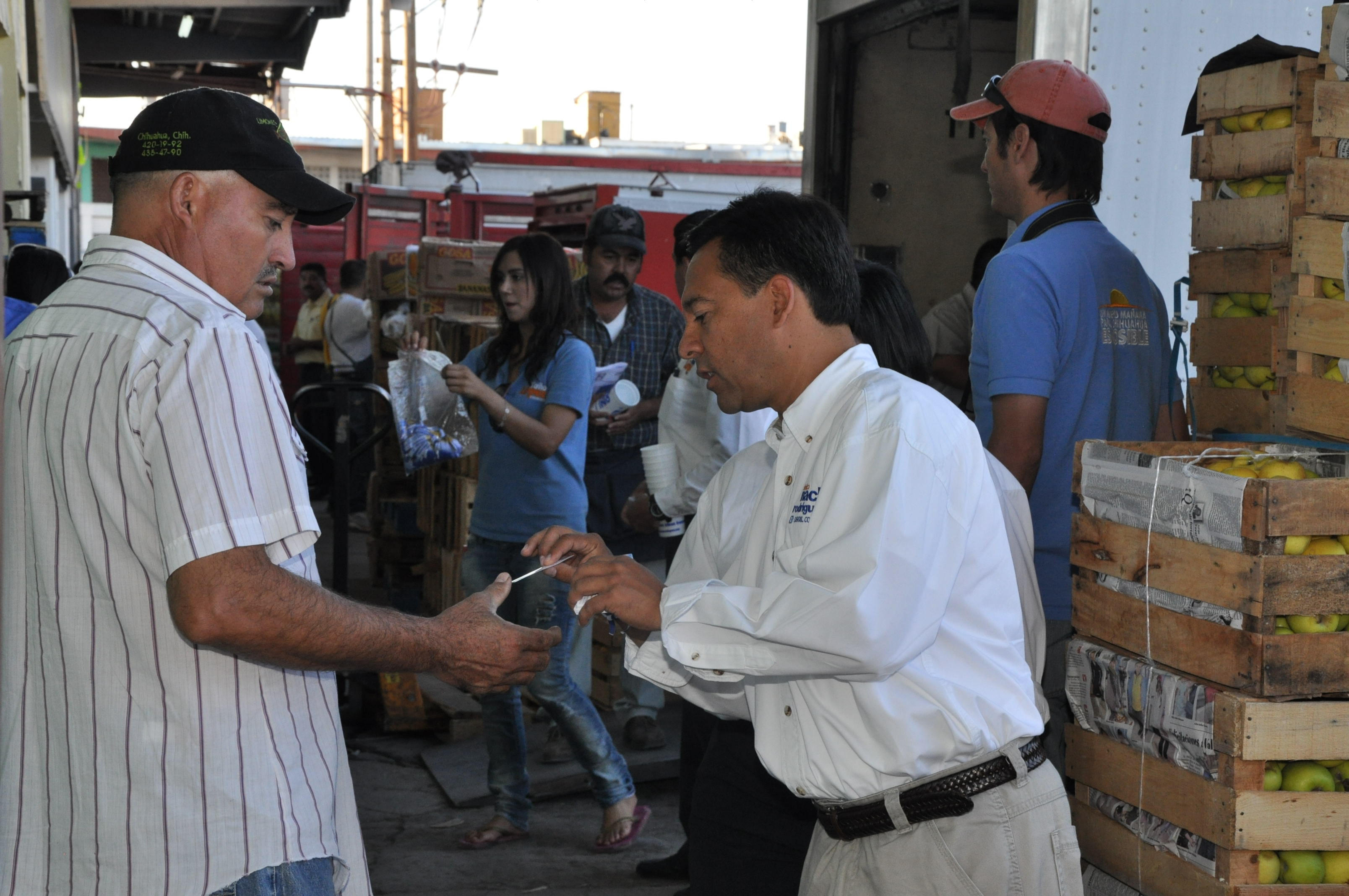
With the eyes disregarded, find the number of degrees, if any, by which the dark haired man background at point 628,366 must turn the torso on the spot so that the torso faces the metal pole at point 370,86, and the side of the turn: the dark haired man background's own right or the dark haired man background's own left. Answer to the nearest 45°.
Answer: approximately 180°

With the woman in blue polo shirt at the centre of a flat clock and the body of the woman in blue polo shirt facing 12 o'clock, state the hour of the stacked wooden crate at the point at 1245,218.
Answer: The stacked wooden crate is roughly at 9 o'clock from the woman in blue polo shirt.

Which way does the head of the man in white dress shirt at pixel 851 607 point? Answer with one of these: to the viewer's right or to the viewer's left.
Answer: to the viewer's left

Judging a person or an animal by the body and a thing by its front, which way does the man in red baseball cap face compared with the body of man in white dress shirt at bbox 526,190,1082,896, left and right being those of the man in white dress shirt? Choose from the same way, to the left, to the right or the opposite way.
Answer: to the right

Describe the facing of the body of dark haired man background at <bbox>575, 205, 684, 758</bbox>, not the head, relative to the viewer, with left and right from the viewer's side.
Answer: facing the viewer

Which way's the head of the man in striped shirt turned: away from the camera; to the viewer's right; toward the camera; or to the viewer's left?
to the viewer's right

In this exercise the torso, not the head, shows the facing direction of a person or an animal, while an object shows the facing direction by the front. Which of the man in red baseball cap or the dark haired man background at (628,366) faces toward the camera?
the dark haired man background

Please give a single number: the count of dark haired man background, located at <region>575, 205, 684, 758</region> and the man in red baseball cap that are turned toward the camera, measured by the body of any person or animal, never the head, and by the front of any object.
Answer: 1

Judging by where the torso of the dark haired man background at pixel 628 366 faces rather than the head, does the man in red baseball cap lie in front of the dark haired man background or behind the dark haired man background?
in front

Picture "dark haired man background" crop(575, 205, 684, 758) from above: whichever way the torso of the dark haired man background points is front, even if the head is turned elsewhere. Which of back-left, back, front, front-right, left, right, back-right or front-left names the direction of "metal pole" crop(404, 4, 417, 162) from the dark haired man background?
back

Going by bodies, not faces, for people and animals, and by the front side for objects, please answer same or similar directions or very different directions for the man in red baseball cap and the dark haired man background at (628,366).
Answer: very different directions

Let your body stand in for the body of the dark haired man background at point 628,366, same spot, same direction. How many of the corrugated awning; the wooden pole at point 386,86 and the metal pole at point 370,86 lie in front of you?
0

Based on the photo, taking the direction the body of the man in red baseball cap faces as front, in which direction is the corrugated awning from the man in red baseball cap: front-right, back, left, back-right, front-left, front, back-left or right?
front

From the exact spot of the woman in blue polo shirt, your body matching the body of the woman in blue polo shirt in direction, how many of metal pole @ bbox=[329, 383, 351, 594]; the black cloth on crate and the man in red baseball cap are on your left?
2
